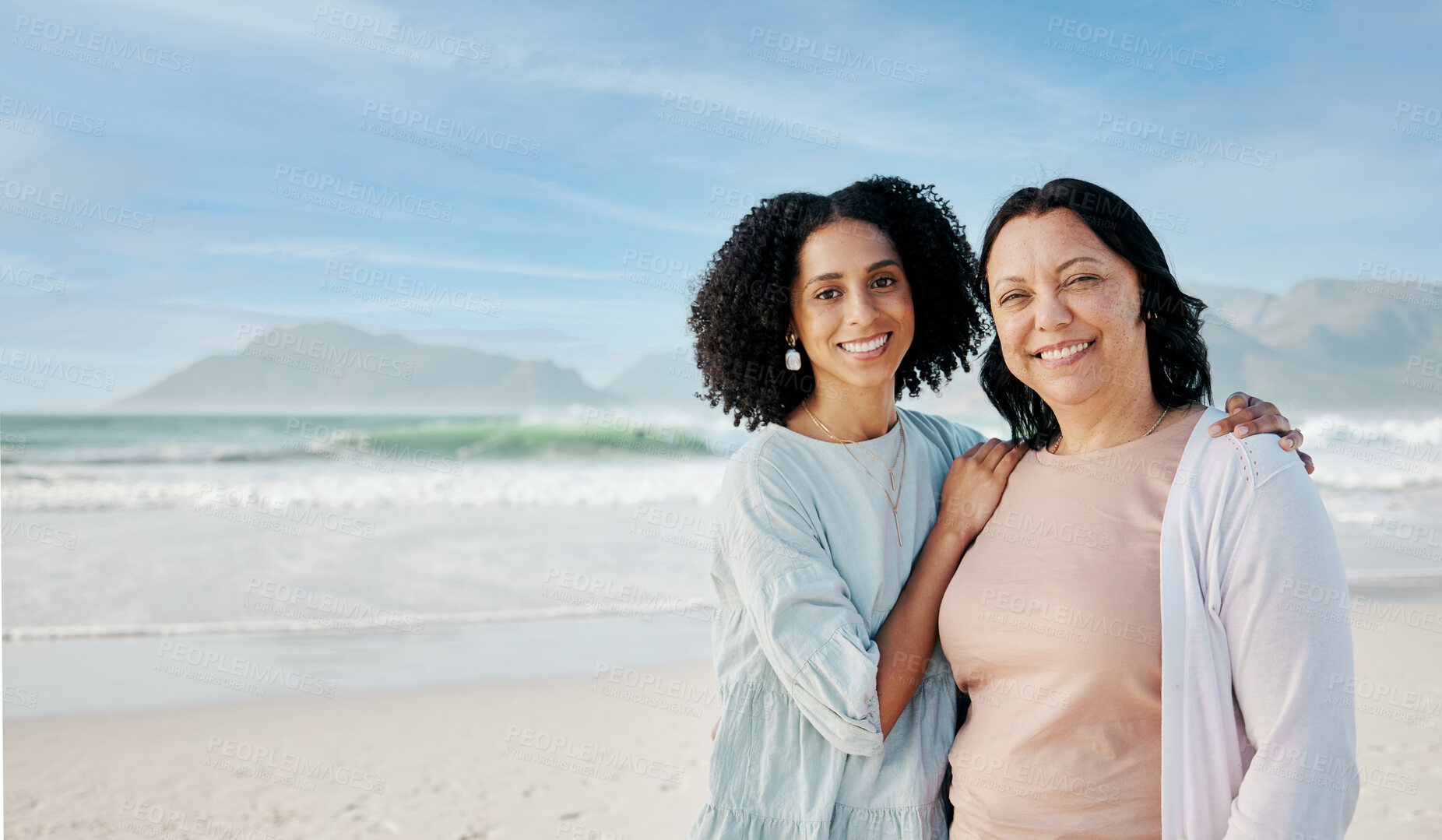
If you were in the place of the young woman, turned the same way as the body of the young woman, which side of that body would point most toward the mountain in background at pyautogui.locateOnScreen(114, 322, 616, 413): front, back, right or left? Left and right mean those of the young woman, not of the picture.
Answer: back

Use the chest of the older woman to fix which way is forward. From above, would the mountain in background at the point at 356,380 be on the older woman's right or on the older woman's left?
on the older woman's right

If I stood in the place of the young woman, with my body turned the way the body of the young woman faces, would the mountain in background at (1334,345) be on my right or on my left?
on my left

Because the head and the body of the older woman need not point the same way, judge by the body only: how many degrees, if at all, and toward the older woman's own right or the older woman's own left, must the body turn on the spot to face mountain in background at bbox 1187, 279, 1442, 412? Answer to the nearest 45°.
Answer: approximately 135° to the older woman's own right

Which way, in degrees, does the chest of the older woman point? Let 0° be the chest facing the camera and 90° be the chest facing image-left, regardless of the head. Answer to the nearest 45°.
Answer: approximately 45°

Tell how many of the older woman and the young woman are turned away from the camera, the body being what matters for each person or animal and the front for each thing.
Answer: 0

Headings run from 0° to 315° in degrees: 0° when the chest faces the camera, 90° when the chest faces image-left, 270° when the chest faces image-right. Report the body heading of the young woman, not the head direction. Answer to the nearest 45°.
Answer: approximately 315°
